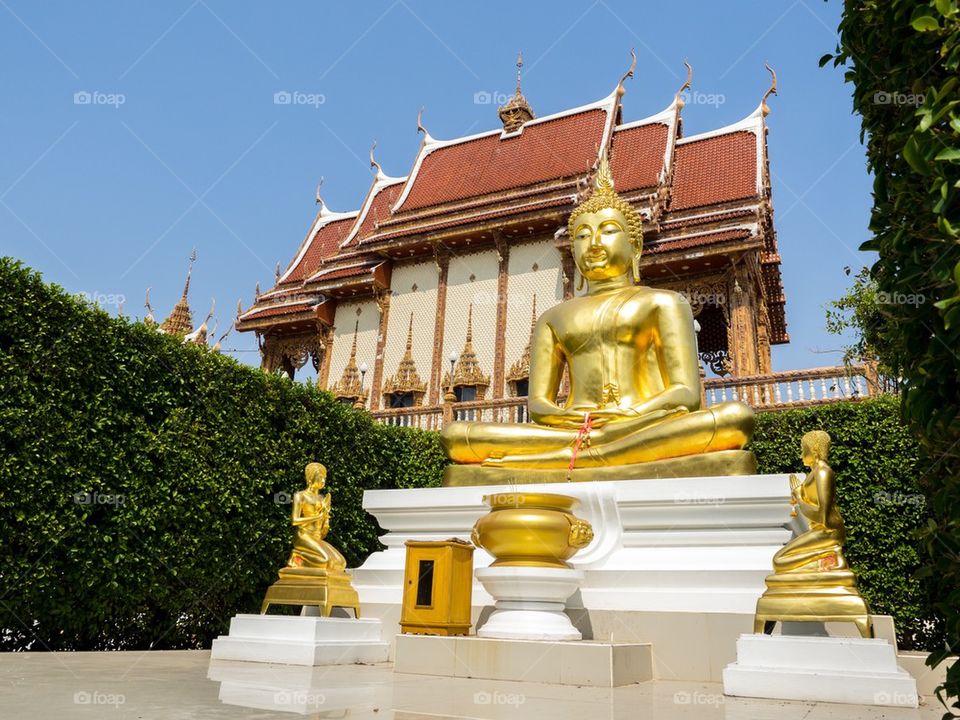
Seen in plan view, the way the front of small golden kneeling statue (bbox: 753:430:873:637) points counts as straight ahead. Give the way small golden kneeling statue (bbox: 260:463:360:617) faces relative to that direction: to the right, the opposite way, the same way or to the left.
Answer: the opposite way

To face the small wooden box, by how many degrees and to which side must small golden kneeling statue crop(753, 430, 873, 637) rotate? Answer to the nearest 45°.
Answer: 0° — it already faces it

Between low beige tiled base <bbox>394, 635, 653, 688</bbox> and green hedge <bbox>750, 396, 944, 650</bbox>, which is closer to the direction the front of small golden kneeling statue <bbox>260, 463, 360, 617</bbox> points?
the low beige tiled base

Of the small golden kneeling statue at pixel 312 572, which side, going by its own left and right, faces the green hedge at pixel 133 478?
back

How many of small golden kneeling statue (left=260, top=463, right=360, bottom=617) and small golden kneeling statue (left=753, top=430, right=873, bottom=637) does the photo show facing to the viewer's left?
1

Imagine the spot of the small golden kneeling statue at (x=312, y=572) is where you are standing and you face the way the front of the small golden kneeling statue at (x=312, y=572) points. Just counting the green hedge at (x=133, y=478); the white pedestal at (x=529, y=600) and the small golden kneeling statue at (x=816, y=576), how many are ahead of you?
2

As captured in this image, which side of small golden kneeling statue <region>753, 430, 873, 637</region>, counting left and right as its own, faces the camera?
left

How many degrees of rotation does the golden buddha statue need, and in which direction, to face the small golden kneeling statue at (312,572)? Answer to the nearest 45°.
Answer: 0° — it already faces it

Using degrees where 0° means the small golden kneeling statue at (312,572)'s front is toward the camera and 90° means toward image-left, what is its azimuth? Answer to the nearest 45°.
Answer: approximately 315°

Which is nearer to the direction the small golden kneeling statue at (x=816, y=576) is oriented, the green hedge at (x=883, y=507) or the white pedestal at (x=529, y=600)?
the white pedestal

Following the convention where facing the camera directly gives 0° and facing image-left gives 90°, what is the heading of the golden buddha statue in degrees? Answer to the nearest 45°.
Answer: approximately 45°
